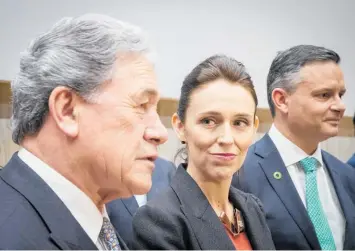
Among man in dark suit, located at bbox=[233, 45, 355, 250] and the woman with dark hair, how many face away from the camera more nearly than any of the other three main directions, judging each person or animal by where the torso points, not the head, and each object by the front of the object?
0

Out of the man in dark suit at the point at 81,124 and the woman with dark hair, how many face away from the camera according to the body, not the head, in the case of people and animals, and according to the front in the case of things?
0

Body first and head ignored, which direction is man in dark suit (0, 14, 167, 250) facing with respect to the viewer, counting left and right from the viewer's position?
facing to the right of the viewer

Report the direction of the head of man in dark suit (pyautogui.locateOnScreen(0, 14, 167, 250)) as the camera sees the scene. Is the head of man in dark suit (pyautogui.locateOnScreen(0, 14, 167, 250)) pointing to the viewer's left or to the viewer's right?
to the viewer's right

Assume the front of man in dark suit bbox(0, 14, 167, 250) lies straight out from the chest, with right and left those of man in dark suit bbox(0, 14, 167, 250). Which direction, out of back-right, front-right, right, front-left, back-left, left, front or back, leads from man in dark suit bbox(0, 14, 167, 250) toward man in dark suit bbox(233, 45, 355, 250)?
front-left

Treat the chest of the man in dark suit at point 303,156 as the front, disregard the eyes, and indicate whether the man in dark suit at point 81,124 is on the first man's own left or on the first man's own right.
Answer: on the first man's own right

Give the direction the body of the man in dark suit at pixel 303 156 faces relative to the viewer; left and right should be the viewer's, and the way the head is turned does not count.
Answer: facing the viewer and to the right of the viewer

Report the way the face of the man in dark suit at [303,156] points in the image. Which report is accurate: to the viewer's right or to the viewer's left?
to the viewer's right

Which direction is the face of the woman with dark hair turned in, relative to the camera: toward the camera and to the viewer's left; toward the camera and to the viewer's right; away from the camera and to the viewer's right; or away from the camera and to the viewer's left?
toward the camera and to the viewer's right
